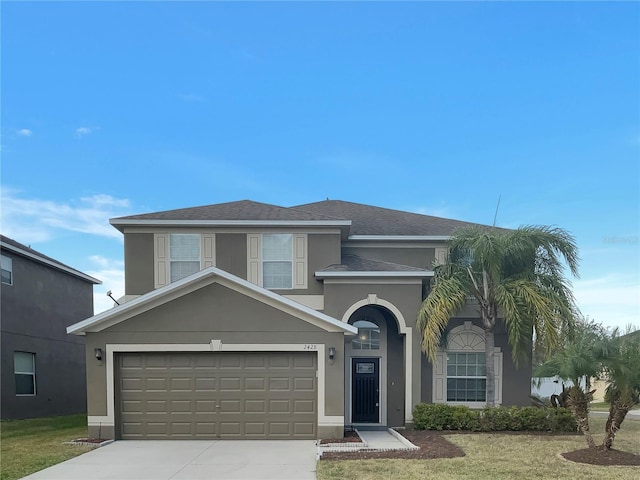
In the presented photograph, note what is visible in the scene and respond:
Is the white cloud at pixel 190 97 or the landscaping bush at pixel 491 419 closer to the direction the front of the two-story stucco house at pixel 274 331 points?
the landscaping bush

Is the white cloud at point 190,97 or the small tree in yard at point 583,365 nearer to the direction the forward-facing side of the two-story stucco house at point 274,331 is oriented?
the small tree in yard

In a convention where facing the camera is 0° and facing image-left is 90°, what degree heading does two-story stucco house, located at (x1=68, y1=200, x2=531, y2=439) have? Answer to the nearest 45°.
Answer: approximately 0°

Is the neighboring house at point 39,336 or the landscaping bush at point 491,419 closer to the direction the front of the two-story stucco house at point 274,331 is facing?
the landscaping bush
